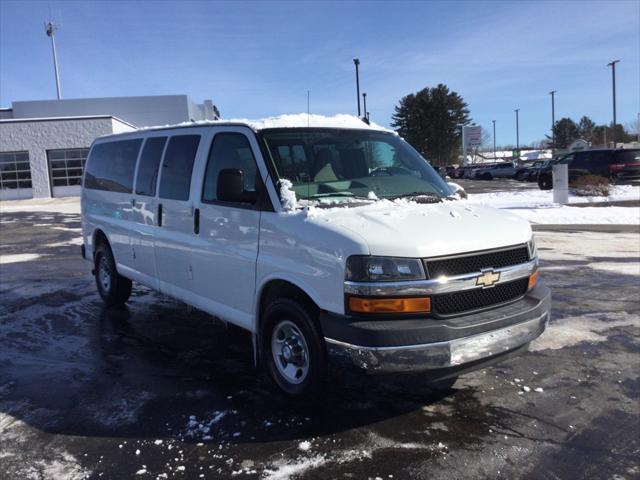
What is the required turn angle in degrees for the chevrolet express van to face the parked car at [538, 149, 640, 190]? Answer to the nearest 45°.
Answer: approximately 90° to its left

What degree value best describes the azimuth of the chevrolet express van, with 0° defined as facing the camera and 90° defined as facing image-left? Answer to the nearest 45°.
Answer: approximately 315°
